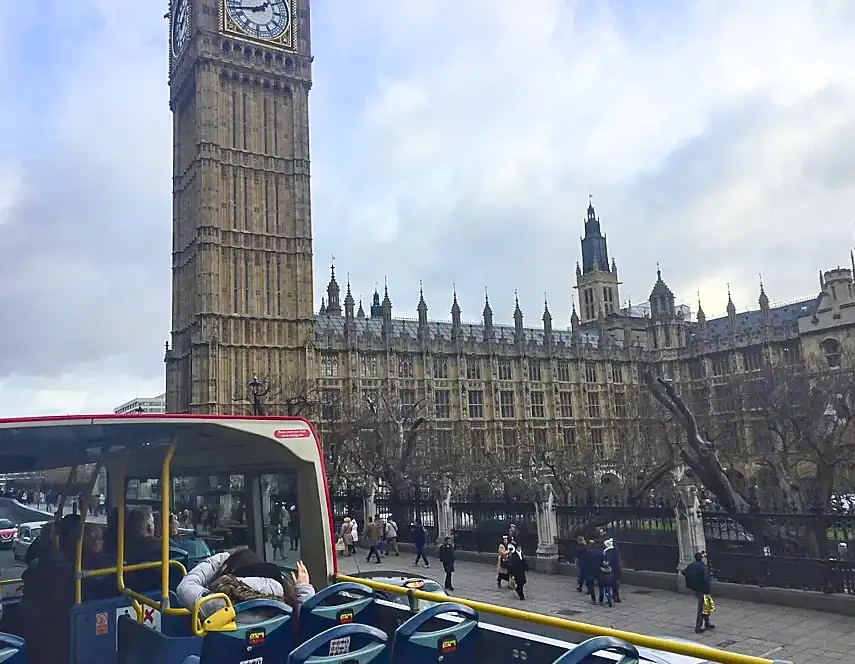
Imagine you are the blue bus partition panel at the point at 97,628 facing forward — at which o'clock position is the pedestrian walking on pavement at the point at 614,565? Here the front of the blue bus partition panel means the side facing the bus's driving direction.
The pedestrian walking on pavement is roughly at 2 o'clock from the blue bus partition panel.

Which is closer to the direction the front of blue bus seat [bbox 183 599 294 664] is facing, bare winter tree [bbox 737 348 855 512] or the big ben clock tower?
the big ben clock tower

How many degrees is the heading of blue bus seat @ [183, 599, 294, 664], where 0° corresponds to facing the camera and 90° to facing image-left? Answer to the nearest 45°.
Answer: approximately 135°

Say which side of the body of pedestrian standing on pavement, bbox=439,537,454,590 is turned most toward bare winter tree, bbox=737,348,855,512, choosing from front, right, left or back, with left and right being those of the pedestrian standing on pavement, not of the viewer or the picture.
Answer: left

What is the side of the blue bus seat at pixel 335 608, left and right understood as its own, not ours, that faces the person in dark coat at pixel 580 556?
right

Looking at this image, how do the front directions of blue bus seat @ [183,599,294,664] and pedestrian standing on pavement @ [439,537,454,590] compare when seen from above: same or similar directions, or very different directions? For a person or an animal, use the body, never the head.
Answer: very different directions

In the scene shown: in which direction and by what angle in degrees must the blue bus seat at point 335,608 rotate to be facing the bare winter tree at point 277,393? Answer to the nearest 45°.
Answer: approximately 45° to its right

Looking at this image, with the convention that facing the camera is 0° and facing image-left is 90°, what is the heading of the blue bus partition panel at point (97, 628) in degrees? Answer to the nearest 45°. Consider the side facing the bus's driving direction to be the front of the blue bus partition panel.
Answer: approximately 180°

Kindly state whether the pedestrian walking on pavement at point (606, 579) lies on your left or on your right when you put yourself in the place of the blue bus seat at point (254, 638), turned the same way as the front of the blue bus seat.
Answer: on your right

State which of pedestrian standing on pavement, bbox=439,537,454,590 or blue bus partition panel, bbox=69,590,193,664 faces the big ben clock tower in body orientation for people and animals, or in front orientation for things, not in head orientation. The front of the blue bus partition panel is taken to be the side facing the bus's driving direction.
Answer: the blue bus partition panel
